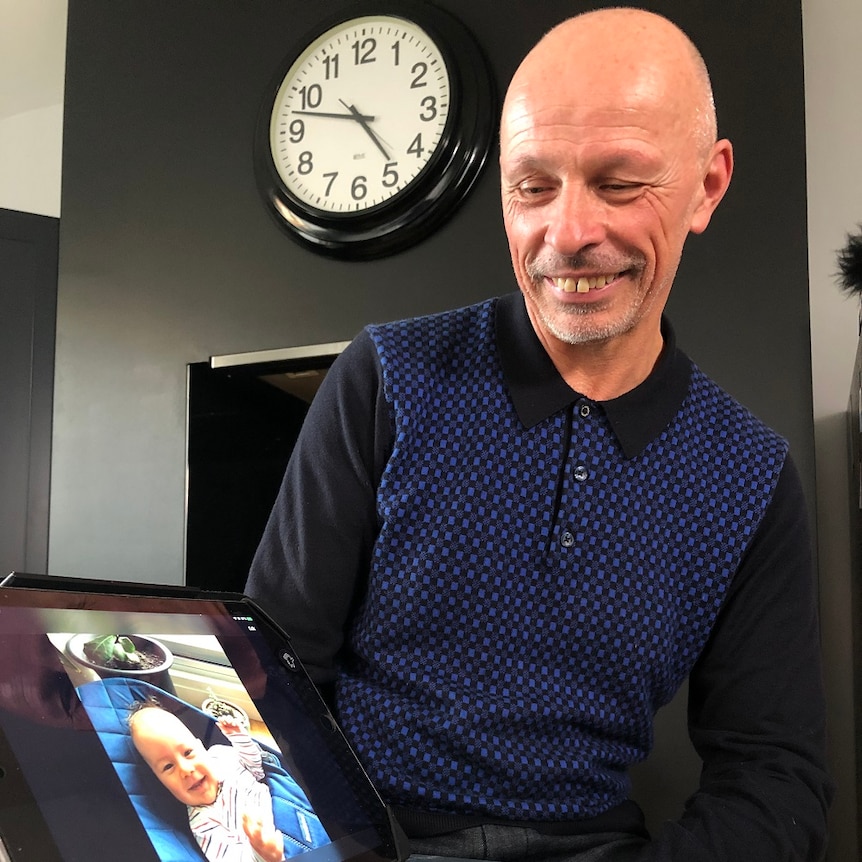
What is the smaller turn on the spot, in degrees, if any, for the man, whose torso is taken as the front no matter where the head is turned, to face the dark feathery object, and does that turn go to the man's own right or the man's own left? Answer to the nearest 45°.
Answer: approximately 135° to the man's own left

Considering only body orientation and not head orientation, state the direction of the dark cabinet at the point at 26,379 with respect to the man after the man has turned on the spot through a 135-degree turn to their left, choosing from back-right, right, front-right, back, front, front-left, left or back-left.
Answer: left

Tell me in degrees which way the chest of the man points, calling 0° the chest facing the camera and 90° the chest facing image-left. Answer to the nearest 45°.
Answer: approximately 0°
